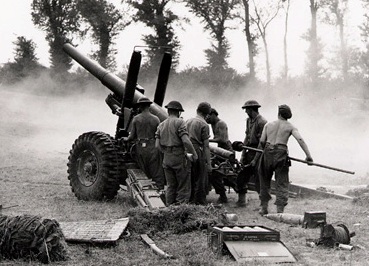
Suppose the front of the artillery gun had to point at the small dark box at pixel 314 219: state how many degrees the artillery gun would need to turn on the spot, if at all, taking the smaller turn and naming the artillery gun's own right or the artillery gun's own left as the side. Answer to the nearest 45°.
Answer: approximately 180°

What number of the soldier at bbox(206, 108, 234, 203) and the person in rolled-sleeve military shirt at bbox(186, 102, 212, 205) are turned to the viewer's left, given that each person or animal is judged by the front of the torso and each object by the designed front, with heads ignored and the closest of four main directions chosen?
1

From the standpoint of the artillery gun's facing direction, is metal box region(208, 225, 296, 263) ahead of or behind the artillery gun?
behind

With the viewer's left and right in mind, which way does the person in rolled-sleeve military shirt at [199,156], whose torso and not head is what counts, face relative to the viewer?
facing away from the viewer and to the right of the viewer

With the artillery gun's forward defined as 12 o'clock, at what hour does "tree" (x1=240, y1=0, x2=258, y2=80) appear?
The tree is roughly at 2 o'clock from the artillery gun.

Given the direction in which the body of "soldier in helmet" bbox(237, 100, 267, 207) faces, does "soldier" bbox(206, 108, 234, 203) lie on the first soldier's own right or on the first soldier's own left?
on the first soldier's own right

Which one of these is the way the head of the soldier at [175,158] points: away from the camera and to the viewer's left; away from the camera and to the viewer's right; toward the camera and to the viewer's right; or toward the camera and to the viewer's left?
away from the camera and to the viewer's right

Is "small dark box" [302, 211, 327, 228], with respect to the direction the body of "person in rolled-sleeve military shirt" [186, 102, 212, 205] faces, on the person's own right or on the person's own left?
on the person's own right

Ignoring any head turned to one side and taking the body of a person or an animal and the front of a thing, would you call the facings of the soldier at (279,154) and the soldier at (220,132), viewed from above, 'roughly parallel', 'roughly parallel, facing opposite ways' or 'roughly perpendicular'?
roughly perpendicular

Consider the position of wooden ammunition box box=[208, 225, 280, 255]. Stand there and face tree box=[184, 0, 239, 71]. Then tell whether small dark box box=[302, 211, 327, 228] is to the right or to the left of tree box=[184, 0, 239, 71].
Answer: right
